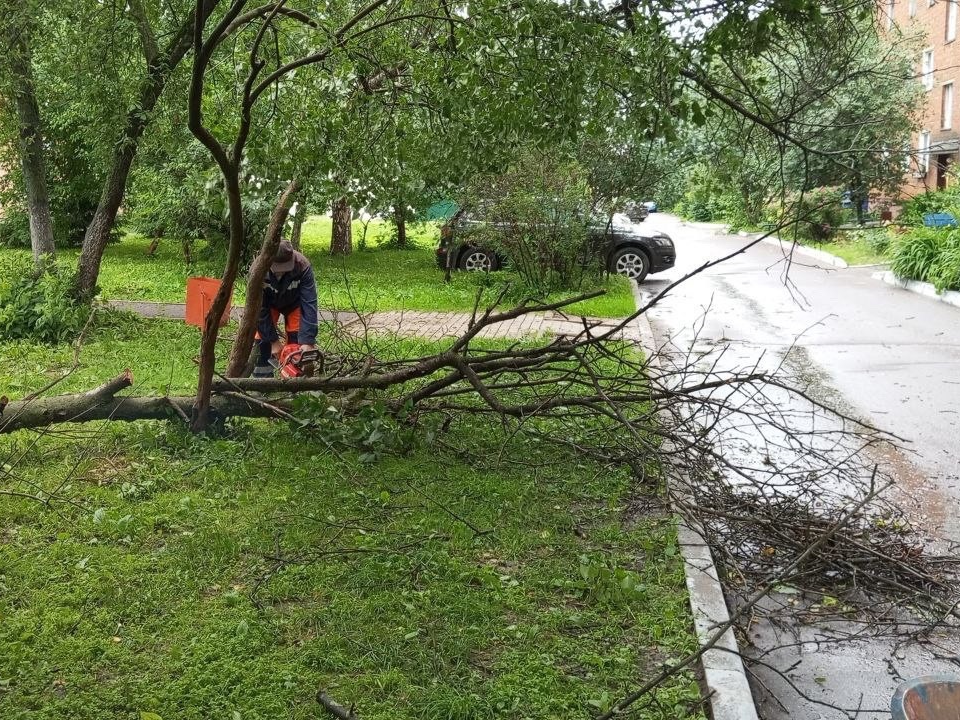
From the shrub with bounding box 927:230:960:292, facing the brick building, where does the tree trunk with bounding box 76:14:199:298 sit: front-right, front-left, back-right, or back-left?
back-left

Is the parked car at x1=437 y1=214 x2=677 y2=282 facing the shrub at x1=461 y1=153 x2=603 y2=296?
no

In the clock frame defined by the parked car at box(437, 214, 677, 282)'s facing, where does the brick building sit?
The brick building is roughly at 10 o'clock from the parked car.

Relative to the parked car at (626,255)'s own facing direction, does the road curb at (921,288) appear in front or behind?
in front

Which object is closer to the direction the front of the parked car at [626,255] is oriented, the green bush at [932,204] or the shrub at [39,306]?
the green bush

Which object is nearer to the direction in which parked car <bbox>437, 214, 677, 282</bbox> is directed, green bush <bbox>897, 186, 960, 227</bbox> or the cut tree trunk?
the green bush

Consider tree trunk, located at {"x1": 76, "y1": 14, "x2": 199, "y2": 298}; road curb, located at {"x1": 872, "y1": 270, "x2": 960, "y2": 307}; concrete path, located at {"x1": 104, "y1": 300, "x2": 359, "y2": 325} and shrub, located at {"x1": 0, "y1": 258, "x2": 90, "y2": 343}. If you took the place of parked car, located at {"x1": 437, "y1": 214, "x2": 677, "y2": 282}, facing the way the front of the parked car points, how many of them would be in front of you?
1

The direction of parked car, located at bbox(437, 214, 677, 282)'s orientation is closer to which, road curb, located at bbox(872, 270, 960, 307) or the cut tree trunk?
the road curb

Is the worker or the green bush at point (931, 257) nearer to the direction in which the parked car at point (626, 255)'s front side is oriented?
the green bush

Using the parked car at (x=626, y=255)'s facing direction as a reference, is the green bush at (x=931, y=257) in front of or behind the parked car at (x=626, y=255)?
in front

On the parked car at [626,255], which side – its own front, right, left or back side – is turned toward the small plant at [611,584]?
right

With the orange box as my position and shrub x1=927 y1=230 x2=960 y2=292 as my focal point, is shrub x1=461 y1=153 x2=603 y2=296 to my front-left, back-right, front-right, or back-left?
front-left

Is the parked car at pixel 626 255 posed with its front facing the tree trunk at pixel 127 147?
no

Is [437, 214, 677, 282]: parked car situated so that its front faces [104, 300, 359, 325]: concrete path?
no

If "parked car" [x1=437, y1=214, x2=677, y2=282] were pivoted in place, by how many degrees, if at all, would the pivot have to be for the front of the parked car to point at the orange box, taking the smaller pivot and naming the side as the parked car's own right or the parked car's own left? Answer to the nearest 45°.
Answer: approximately 90° to the parked car's own right

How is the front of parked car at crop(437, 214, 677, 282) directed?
to the viewer's right

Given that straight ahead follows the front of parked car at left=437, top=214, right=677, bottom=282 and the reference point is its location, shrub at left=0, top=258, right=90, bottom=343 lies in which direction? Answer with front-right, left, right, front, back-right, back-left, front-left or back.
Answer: back-right
